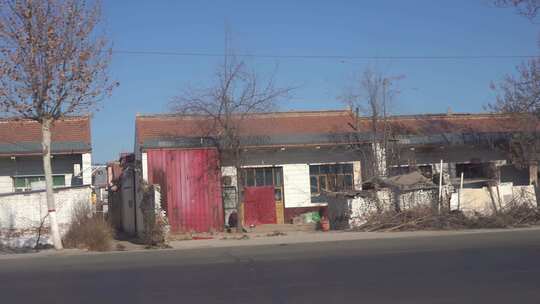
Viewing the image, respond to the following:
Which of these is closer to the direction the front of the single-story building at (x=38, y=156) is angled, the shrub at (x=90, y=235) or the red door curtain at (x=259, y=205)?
the shrub

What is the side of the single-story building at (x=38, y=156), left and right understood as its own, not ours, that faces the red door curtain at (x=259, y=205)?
left

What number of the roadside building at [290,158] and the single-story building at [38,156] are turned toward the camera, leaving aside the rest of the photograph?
2

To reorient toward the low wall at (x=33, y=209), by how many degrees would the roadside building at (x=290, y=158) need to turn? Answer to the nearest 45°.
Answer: approximately 45° to its right

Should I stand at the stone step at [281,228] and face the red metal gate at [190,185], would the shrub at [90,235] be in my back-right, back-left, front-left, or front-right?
front-left

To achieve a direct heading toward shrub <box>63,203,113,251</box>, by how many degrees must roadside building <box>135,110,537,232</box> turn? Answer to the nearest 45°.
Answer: approximately 45° to its right

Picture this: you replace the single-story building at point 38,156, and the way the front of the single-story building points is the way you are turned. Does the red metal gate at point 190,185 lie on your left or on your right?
on your left

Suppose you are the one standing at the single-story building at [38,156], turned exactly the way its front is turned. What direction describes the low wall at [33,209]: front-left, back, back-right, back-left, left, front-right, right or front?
front

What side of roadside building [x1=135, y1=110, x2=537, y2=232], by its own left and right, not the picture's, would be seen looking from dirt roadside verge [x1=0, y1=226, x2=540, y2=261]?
front

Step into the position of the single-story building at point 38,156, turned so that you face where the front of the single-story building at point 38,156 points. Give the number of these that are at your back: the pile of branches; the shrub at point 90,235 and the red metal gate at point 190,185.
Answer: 0

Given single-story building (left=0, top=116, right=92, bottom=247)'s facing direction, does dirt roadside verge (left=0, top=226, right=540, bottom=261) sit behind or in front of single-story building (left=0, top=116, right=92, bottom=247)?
in front

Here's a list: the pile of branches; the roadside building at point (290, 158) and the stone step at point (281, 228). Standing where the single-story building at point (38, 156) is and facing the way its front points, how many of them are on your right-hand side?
0

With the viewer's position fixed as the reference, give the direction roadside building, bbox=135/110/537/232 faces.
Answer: facing the viewer

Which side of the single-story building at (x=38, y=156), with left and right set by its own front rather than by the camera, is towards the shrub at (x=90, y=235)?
front

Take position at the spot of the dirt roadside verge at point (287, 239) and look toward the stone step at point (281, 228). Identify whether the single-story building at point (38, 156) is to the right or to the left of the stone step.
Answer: left

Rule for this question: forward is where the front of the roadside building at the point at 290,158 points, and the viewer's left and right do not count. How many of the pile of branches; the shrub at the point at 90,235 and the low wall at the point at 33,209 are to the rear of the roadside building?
0

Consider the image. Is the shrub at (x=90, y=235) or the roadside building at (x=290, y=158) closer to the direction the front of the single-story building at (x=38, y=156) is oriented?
the shrub

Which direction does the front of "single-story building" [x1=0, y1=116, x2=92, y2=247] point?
toward the camera
